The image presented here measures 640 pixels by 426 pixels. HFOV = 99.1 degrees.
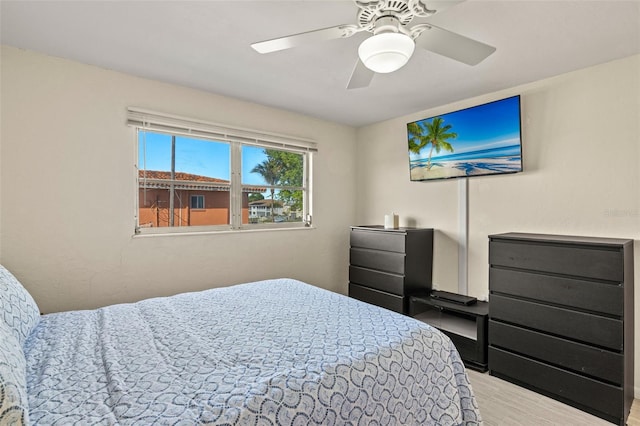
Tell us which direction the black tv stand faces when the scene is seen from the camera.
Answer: facing the viewer and to the left of the viewer

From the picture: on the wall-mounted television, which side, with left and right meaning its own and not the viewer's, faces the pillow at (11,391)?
front

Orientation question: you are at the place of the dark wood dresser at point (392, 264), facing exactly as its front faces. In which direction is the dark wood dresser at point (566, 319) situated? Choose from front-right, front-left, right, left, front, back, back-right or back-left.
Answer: left

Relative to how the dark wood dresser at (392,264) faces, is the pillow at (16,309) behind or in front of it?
in front

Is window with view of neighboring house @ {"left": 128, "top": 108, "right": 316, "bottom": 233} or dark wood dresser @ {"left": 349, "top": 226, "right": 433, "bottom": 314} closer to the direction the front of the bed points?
the dark wood dresser

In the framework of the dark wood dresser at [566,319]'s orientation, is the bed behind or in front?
in front

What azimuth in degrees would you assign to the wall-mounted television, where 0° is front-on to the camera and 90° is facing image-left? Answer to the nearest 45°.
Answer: approximately 45°

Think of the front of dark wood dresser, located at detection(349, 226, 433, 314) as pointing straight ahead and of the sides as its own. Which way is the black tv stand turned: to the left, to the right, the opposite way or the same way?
the same way

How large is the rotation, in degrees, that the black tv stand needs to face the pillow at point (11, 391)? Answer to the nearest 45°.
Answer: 0° — it already faces it

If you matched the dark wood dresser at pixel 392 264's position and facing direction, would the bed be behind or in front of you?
in front

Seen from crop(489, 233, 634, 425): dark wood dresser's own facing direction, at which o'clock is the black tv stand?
The black tv stand is roughly at 2 o'clock from the dark wood dresser.
